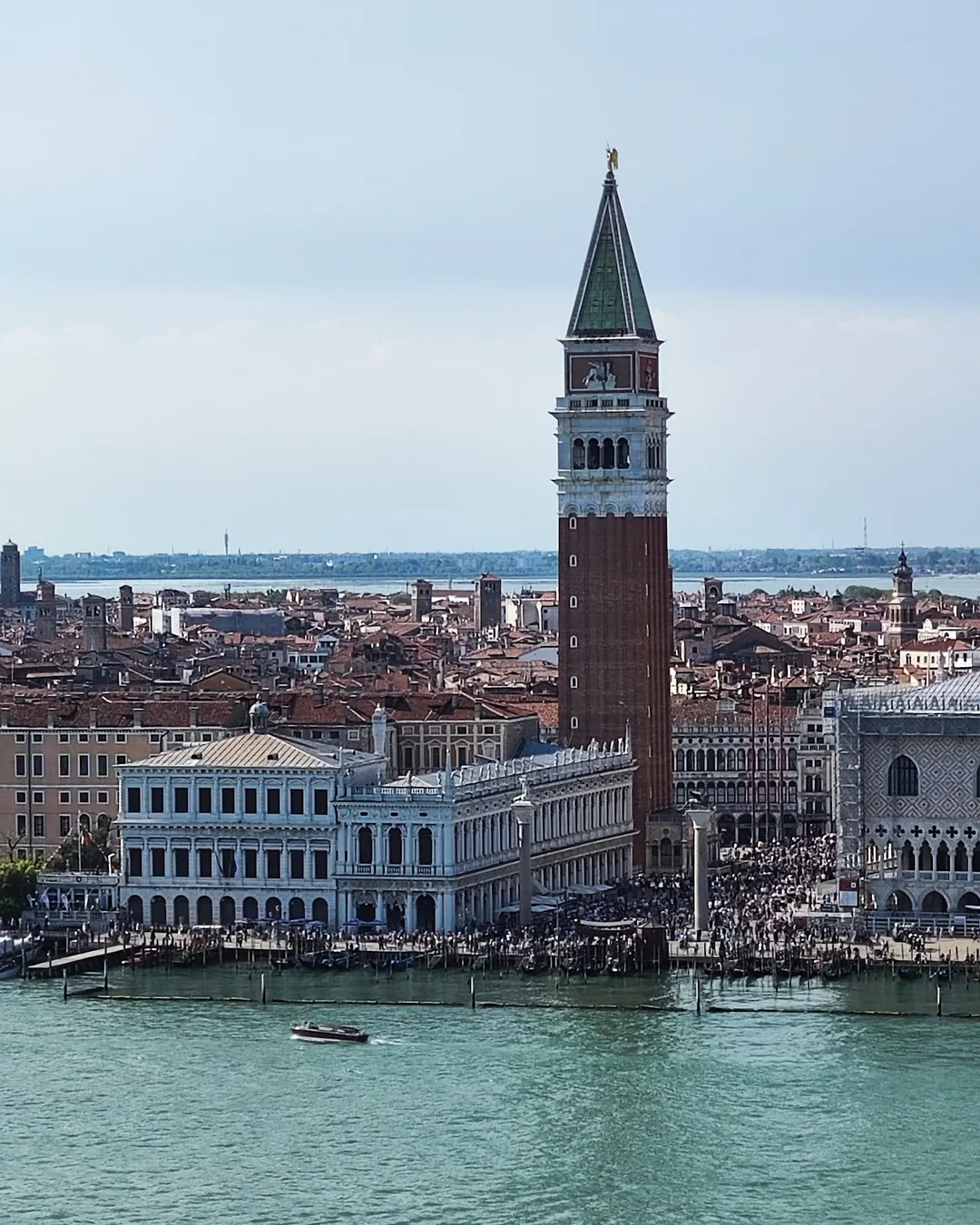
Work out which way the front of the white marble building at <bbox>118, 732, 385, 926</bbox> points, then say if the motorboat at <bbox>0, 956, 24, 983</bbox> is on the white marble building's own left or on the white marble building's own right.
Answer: on the white marble building's own right

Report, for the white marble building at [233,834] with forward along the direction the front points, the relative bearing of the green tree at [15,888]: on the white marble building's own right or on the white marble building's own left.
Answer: on the white marble building's own right

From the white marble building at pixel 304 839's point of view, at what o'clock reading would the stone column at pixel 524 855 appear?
The stone column is roughly at 9 o'clock from the white marble building.

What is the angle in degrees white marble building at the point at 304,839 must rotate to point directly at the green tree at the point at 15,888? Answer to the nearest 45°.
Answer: approximately 90° to its right
